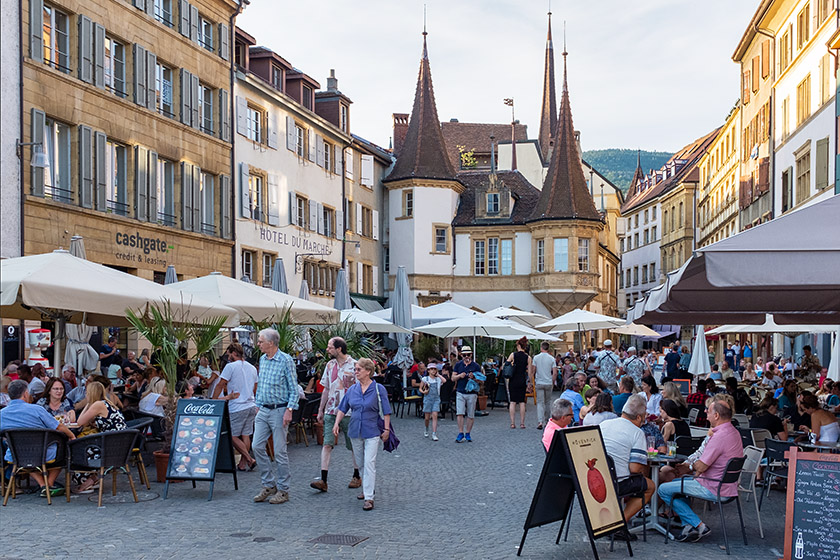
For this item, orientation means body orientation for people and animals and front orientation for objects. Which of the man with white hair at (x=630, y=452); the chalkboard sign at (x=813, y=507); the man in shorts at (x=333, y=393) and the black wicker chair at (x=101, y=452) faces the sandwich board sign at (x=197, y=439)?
the man in shorts

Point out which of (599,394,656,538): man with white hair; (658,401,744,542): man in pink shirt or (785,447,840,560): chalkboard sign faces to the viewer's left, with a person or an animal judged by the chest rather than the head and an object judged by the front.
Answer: the man in pink shirt

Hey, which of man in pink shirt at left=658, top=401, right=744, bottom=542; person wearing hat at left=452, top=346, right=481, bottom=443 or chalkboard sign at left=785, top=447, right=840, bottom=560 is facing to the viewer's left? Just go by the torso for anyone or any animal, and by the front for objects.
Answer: the man in pink shirt

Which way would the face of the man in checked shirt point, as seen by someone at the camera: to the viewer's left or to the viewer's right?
to the viewer's left

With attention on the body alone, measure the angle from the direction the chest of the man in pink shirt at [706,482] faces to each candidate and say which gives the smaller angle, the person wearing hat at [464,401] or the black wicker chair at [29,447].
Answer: the black wicker chair

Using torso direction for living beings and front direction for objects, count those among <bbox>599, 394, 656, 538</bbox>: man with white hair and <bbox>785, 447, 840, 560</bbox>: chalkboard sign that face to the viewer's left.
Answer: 0

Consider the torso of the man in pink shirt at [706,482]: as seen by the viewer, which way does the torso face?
to the viewer's left

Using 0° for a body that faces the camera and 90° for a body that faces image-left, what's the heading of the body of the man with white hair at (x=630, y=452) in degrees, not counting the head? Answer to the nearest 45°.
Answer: approximately 225°

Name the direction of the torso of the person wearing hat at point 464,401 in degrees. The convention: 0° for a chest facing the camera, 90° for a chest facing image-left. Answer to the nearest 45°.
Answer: approximately 0°

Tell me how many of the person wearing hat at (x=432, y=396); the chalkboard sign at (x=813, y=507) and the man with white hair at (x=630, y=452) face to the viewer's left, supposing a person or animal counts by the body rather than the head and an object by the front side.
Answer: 0

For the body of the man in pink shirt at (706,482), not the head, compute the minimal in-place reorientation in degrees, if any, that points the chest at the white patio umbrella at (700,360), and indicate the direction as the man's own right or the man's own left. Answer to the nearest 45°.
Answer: approximately 90° to the man's own right

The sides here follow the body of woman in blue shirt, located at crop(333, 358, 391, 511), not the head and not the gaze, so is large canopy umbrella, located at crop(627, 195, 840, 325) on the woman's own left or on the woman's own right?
on the woman's own left

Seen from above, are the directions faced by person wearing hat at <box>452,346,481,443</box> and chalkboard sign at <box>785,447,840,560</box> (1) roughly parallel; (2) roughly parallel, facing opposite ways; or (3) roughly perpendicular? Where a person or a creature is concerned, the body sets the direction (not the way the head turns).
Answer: roughly parallel

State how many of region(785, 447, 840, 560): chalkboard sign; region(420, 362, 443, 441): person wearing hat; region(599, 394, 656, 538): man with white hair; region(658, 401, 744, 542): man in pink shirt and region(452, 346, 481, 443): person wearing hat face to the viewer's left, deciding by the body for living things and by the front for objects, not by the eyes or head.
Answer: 1
